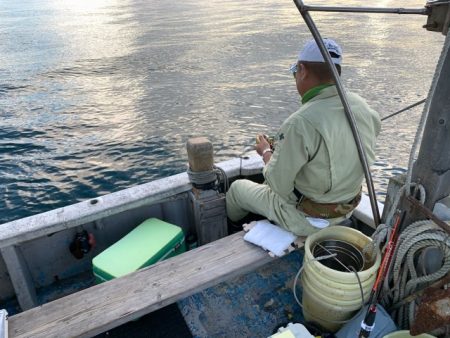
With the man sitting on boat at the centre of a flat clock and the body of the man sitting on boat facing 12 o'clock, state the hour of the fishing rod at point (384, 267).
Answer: The fishing rod is roughly at 6 o'clock from the man sitting on boat.

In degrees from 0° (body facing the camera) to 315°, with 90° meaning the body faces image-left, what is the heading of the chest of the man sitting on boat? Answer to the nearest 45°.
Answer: approximately 135°

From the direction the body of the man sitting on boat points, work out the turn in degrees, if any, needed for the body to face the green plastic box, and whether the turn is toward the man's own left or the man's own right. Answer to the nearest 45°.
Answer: approximately 45° to the man's own left

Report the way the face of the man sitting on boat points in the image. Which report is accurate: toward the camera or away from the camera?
away from the camera
